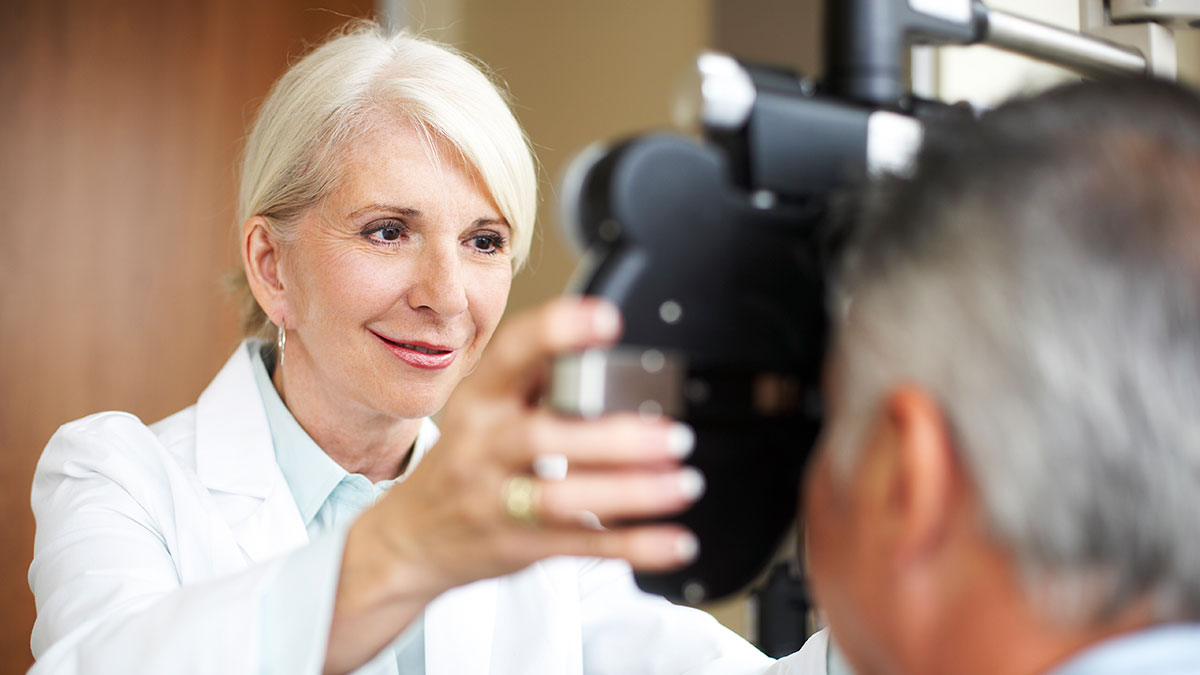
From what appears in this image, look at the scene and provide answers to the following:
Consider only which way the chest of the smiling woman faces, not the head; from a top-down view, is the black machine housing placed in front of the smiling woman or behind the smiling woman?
in front

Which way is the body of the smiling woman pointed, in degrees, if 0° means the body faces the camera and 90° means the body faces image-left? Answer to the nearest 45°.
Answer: approximately 315°

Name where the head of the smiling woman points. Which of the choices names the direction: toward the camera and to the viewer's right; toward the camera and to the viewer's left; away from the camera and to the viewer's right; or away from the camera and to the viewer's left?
toward the camera and to the viewer's right
